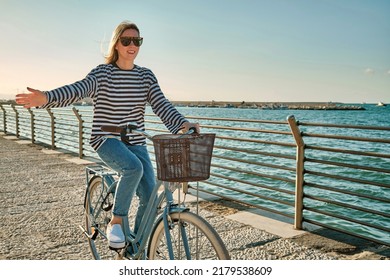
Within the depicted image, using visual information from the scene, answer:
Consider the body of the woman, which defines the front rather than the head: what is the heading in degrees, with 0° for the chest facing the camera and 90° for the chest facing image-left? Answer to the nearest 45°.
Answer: approximately 315°

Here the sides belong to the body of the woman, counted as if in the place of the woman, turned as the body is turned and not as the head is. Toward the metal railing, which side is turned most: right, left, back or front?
left

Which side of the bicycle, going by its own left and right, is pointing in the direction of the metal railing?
left

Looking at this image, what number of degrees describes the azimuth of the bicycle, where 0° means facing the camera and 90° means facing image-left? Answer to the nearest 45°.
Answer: approximately 315°
